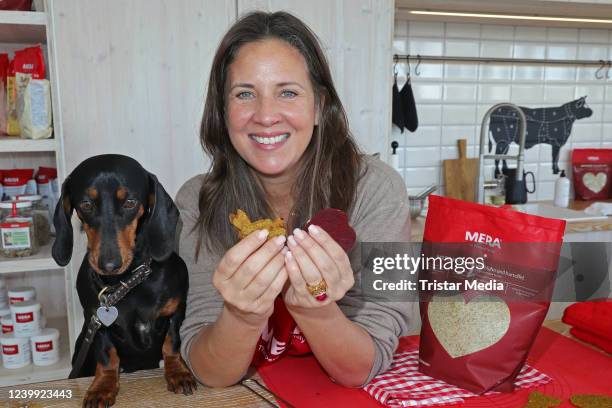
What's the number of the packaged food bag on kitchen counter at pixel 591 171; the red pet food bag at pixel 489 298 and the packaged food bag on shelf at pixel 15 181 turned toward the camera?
3

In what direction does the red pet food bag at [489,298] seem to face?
toward the camera

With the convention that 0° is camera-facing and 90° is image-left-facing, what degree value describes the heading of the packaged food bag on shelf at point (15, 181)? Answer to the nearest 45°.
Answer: approximately 0°

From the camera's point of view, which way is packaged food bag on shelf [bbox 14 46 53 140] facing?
toward the camera

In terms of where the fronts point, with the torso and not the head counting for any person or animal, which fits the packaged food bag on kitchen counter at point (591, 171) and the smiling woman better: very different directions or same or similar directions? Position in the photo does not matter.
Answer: same or similar directions

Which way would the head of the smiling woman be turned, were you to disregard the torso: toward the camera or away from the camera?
toward the camera

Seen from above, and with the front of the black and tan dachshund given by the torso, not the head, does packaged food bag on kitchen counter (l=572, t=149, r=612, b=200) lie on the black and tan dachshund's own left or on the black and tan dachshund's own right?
on the black and tan dachshund's own left

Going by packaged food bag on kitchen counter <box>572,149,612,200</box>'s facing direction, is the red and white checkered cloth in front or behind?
in front

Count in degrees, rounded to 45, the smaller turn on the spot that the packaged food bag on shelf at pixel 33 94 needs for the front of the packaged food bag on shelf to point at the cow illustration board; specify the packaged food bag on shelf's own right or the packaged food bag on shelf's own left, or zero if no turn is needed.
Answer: approximately 90° to the packaged food bag on shelf's own left

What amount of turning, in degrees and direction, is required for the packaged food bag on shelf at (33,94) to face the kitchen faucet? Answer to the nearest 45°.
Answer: approximately 90° to its left

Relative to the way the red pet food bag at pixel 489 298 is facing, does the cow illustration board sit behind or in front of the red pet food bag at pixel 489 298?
behind

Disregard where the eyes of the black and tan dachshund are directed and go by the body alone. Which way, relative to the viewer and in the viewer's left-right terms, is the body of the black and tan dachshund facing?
facing the viewer

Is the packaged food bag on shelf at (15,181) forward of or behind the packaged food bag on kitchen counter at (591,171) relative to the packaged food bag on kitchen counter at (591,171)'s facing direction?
forward

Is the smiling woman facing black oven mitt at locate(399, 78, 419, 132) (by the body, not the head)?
no

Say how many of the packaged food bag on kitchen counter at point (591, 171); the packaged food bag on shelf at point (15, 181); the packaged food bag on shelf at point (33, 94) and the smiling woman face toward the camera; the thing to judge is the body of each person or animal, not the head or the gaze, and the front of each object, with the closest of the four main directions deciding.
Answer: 4
